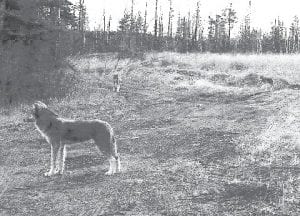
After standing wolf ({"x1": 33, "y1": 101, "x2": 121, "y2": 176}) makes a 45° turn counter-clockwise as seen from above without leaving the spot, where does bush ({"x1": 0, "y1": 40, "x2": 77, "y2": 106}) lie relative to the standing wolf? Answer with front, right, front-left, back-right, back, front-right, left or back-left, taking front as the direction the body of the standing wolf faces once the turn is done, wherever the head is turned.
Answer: back-right

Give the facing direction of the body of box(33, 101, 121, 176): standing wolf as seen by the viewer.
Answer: to the viewer's left
